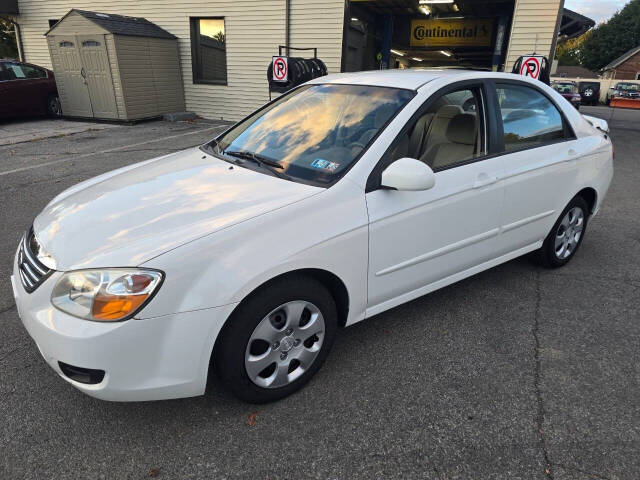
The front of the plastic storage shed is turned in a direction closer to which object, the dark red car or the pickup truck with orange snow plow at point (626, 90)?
the dark red car

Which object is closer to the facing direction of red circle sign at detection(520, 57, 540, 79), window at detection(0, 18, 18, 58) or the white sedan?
the white sedan

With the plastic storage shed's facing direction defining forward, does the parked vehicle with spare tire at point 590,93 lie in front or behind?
behind

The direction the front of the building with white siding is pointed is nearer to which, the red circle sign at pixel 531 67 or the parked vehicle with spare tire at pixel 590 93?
the red circle sign

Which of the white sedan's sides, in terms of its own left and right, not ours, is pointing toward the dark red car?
right

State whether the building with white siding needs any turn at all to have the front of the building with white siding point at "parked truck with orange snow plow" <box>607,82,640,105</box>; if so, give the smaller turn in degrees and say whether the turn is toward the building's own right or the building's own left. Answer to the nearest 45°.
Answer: approximately 135° to the building's own left

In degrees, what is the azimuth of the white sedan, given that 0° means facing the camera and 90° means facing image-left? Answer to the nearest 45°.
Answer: approximately 45°

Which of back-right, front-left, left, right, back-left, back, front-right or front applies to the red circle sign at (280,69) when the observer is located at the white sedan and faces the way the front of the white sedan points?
back-right

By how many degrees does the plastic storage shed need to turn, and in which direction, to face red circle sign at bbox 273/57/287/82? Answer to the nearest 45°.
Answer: approximately 90° to its left

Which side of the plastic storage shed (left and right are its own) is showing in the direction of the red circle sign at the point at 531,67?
left

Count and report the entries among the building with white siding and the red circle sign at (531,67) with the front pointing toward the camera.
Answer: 2

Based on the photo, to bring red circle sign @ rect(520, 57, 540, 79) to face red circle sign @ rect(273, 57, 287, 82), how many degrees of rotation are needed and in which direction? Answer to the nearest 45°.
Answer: approximately 90° to its right
